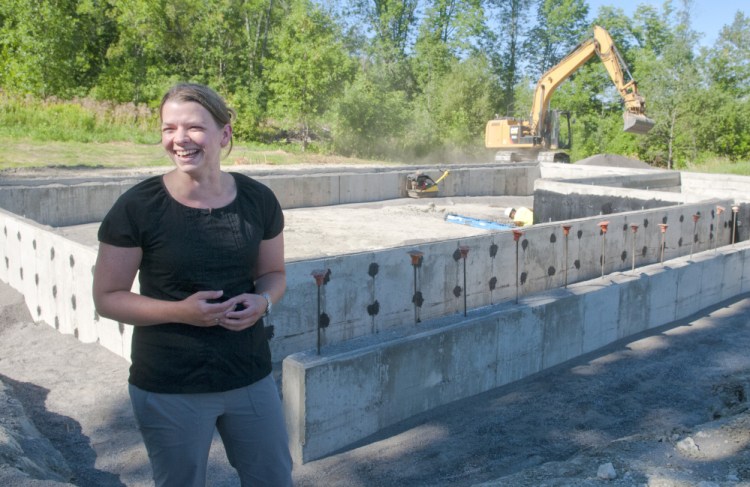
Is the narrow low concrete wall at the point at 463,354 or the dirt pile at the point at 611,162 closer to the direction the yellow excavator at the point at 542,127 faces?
the dirt pile

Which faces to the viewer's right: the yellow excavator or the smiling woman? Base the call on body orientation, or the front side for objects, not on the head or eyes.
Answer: the yellow excavator

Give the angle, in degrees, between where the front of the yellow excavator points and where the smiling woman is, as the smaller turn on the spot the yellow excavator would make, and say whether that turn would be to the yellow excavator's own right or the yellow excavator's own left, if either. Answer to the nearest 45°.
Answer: approximately 90° to the yellow excavator's own right

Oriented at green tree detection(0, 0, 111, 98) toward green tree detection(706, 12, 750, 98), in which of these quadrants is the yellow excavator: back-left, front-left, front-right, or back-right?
front-right

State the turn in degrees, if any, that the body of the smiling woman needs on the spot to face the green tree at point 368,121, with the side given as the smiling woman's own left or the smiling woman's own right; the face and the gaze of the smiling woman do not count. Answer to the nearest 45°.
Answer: approximately 180°

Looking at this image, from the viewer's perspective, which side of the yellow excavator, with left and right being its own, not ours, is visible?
right

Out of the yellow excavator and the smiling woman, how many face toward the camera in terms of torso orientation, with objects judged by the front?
1

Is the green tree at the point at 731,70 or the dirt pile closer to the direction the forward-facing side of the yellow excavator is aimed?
the dirt pile

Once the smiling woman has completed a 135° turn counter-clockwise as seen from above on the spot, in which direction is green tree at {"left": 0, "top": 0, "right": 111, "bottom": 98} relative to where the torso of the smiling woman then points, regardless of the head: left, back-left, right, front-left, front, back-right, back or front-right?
front-left

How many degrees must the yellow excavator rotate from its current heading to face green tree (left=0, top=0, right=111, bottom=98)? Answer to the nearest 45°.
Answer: approximately 180°

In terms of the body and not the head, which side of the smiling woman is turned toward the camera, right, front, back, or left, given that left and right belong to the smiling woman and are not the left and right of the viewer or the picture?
front

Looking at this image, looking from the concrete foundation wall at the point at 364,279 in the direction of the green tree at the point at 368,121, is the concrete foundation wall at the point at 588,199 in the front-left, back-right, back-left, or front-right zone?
front-right

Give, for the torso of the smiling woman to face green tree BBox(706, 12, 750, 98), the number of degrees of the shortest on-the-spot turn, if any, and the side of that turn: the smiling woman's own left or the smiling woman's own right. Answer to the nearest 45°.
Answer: approximately 135° to the smiling woman's own left

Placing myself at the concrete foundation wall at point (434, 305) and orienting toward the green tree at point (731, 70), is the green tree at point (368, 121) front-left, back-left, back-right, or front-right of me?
front-left
